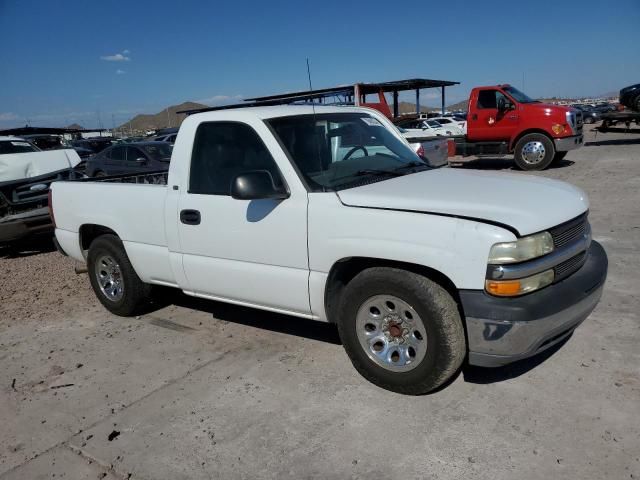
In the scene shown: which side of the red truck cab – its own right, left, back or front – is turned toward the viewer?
right

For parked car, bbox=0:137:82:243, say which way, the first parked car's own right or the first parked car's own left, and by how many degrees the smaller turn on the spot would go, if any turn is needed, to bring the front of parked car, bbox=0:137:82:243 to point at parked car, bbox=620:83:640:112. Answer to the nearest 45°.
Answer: approximately 45° to the first parked car's own left

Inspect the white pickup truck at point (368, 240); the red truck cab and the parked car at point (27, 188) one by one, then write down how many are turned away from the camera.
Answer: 0

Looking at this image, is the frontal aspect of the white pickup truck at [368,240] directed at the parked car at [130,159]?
no

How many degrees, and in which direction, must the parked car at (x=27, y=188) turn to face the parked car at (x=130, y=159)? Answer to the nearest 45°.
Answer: approximately 90° to its left

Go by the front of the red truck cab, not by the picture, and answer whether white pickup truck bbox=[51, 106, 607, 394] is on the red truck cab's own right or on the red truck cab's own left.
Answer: on the red truck cab's own right

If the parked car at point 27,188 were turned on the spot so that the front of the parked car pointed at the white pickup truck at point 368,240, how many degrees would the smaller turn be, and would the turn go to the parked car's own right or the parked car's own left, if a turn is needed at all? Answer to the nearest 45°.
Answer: approximately 45° to the parked car's own right

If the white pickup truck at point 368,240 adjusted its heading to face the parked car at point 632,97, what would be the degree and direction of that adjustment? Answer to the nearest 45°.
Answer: approximately 90° to its left

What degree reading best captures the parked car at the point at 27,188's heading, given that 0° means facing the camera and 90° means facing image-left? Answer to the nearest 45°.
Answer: approximately 315°

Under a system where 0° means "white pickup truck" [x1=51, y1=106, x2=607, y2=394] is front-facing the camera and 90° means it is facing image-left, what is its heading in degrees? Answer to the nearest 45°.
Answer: approximately 315°

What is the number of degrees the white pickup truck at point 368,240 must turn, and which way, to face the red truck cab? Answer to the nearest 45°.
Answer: approximately 90° to its left

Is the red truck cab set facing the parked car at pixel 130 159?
no

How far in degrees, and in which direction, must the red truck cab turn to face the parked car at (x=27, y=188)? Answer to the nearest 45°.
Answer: approximately 135° to its right

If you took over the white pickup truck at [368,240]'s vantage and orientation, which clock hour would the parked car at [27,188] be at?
The parked car is roughly at 6 o'clock from the white pickup truck.

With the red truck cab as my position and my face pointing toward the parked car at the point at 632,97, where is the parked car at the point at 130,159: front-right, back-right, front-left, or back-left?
back-left

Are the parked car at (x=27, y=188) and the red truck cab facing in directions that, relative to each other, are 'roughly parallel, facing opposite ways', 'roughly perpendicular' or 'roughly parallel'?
roughly parallel

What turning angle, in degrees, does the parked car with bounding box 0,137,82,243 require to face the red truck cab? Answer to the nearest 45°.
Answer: approximately 45° to its left
